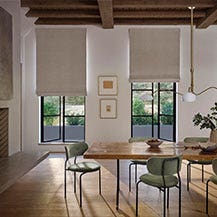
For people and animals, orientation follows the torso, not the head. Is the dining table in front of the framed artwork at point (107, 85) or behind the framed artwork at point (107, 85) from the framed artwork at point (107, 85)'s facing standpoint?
in front

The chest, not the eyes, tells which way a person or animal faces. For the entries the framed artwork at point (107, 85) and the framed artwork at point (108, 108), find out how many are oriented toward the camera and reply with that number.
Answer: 2

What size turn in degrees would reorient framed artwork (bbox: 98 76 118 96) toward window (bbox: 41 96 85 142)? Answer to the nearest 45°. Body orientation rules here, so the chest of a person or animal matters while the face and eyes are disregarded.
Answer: approximately 90° to its right

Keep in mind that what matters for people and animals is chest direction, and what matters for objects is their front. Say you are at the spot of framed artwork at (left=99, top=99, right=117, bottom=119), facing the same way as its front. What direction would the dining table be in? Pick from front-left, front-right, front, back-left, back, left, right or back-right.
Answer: front

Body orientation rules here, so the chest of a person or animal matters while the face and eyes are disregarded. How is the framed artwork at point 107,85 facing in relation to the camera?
toward the camera

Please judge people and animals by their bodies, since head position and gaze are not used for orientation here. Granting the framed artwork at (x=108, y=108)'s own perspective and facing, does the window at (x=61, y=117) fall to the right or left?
on its right

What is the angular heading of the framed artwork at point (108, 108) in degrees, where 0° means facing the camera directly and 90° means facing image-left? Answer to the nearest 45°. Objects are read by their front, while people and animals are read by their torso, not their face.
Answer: approximately 0°

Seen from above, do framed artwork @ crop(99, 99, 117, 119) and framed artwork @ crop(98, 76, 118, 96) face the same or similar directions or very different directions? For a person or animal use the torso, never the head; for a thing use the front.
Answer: same or similar directions

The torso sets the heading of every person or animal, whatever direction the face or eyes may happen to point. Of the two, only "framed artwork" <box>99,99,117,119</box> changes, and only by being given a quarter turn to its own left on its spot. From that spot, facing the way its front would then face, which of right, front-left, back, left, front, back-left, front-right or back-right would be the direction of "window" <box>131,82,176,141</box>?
front

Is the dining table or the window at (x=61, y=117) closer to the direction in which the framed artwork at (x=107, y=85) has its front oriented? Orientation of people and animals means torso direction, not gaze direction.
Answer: the dining table
